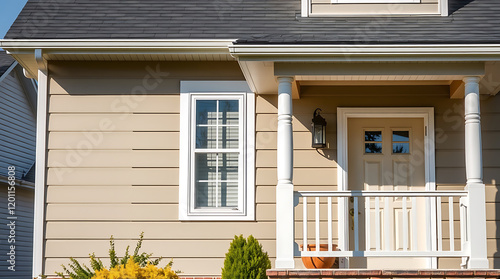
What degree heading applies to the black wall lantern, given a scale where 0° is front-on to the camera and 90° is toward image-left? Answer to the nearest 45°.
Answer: approximately 0°

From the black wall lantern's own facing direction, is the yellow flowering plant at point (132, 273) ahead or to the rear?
ahead
